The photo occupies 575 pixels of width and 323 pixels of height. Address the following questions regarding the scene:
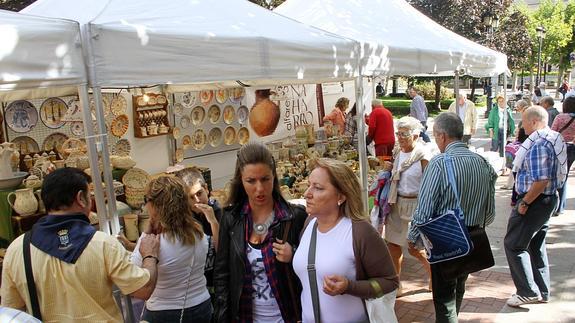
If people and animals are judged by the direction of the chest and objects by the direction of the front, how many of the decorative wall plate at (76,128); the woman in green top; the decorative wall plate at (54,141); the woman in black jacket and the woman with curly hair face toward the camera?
4

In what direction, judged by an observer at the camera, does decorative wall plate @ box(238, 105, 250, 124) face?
facing the viewer and to the right of the viewer

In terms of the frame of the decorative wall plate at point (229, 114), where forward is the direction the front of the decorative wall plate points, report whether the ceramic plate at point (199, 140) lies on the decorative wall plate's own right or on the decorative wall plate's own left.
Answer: on the decorative wall plate's own right

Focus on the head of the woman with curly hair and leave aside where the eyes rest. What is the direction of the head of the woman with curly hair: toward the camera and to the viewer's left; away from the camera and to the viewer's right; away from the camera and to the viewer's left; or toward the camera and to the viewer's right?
away from the camera and to the viewer's left

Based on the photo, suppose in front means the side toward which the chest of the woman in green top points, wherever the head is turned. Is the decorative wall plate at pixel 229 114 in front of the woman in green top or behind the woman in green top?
in front

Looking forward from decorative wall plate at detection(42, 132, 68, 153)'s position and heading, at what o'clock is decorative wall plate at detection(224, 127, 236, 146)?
decorative wall plate at detection(224, 127, 236, 146) is roughly at 8 o'clock from decorative wall plate at detection(42, 132, 68, 153).

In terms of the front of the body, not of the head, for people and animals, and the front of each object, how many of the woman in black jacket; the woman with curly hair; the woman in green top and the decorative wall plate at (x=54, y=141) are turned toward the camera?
3

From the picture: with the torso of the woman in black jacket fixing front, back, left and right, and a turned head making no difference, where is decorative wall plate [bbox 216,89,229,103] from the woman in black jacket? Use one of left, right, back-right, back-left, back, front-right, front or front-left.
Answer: back

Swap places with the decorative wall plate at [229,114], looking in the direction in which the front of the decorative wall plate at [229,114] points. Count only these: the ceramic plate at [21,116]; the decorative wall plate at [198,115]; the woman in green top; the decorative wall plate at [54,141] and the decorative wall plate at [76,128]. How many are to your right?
4

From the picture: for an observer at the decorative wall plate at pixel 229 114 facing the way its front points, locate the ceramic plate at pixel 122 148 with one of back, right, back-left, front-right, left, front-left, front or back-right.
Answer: right

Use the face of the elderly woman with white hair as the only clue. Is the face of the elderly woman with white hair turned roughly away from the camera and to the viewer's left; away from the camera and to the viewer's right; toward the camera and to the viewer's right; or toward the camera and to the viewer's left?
toward the camera and to the viewer's left

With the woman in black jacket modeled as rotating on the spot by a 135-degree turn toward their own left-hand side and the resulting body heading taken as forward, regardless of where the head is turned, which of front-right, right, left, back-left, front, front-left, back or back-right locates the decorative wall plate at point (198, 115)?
front-left
